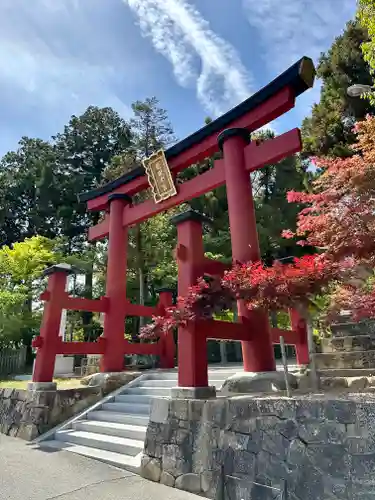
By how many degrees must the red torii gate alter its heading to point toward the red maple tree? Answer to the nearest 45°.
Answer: approximately 90° to its left

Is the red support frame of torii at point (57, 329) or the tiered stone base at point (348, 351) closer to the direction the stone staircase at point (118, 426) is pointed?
the red support frame of torii

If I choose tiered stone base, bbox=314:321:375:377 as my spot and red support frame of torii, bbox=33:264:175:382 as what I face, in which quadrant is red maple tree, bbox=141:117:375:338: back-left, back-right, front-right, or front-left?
front-left

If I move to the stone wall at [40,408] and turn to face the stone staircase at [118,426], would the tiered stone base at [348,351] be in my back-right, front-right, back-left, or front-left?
front-left

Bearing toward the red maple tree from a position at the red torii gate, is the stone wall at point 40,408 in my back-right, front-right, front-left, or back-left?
back-right

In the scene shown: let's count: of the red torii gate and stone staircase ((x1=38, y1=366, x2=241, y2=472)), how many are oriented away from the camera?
0

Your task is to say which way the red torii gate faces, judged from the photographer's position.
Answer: facing the viewer and to the left of the viewer

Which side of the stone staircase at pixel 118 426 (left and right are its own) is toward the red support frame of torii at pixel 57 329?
right

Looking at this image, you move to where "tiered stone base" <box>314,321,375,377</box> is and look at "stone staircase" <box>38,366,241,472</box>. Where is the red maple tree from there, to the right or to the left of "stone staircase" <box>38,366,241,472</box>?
left

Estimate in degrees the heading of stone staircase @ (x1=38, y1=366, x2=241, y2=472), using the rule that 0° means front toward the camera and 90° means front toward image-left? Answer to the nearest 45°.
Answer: approximately 45°
